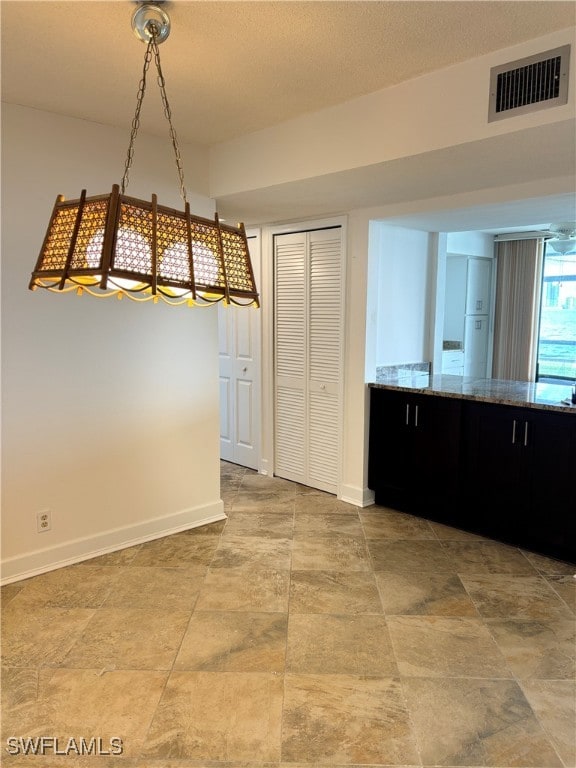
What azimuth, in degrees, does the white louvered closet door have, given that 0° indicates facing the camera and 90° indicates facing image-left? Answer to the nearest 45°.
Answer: approximately 45°

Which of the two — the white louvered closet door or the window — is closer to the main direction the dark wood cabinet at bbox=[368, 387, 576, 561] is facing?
the white louvered closet door

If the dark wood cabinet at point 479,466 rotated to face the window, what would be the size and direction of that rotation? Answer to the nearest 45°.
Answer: approximately 135° to its right

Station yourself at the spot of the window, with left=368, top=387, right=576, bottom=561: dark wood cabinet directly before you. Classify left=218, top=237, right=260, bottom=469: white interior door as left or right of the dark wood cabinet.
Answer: right

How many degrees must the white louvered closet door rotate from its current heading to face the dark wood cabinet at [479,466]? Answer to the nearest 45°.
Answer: approximately 90° to its left

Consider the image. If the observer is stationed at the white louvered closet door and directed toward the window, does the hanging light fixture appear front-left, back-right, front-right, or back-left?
back-right

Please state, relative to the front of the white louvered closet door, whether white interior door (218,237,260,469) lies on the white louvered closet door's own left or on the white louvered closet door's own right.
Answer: on the white louvered closet door's own right

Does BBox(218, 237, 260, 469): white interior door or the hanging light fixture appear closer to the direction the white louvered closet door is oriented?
the hanging light fixture
